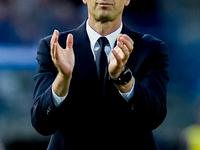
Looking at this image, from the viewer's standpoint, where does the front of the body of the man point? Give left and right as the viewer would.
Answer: facing the viewer

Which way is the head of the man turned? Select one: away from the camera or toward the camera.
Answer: toward the camera
